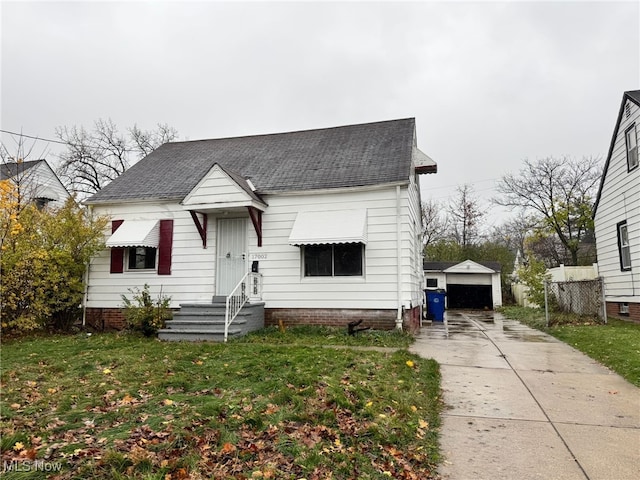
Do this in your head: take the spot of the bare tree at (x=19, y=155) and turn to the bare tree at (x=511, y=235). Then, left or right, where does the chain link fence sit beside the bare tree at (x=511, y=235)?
right

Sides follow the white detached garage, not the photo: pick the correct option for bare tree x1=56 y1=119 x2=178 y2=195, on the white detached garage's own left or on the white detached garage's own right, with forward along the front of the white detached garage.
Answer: on the white detached garage's own right

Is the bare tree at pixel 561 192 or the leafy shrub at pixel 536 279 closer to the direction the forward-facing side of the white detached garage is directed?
the leafy shrub

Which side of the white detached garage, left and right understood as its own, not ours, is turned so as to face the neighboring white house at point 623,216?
front

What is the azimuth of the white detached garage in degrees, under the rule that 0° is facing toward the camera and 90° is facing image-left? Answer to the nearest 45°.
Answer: approximately 0°

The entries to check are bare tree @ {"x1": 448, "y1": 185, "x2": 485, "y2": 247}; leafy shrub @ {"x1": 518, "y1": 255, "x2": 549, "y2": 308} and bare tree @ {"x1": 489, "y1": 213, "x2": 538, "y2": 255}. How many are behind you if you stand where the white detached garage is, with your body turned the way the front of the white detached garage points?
2

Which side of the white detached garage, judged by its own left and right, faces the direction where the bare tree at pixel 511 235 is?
back

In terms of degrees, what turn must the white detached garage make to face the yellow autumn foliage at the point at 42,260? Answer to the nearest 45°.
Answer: approximately 45° to its right

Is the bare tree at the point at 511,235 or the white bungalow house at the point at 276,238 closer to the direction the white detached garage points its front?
the white bungalow house

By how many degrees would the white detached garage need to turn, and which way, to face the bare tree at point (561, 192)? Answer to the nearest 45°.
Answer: approximately 90° to its left

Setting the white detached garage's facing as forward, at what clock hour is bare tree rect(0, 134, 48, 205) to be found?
The bare tree is roughly at 1 o'clock from the white detached garage.

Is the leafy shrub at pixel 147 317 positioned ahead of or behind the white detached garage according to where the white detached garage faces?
ahead

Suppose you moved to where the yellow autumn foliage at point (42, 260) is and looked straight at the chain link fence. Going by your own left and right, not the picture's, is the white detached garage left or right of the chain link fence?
left

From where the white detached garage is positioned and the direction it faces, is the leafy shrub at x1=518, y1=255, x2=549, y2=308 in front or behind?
in front

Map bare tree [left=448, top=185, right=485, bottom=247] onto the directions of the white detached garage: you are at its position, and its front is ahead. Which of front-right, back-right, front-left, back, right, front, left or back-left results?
back
